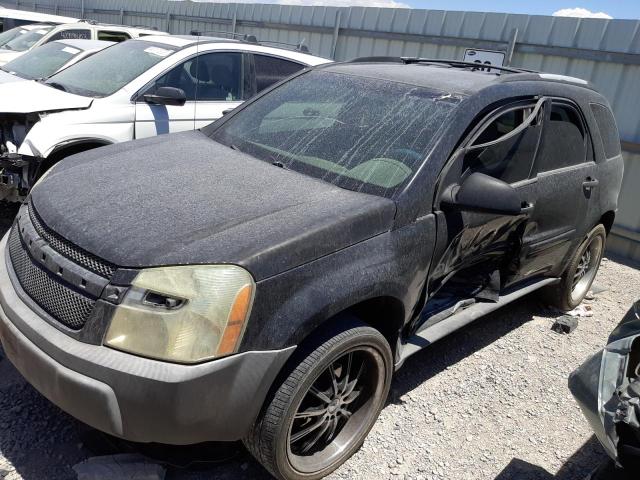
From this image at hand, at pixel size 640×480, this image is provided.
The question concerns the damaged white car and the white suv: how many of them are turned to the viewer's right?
0

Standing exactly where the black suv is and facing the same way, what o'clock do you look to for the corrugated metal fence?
The corrugated metal fence is roughly at 5 o'clock from the black suv.

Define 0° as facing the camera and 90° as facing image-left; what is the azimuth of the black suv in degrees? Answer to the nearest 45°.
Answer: approximately 45°

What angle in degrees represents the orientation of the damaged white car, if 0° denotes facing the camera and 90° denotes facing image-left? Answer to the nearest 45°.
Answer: approximately 45°
